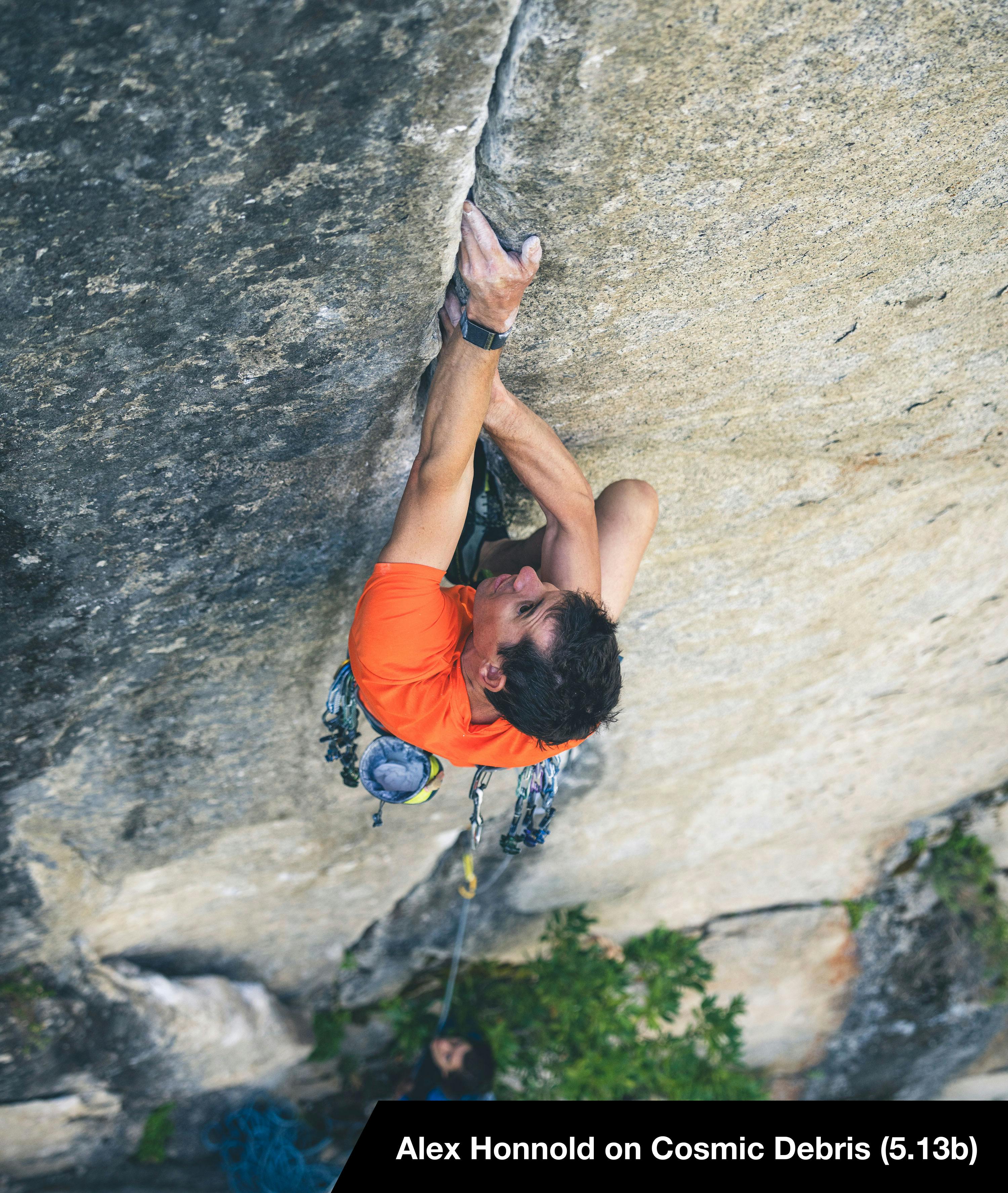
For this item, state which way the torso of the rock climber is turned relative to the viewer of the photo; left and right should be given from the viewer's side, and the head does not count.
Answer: facing away from the viewer
